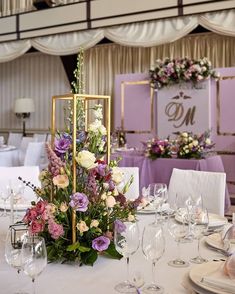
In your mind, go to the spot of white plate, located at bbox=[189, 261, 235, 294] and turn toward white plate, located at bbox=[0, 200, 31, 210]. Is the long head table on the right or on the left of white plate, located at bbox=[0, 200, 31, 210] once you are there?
right

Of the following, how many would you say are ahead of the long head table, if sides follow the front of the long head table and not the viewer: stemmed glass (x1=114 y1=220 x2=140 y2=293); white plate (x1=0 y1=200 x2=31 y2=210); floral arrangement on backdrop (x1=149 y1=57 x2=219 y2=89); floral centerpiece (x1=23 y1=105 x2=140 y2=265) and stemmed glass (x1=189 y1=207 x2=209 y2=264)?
4

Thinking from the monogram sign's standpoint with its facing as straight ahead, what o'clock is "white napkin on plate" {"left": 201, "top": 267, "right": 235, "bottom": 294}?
The white napkin on plate is roughly at 12 o'clock from the monogram sign.

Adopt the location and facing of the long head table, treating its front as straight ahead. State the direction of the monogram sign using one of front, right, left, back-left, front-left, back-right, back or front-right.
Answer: back

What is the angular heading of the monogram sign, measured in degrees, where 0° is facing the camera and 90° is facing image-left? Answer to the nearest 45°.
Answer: approximately 0°

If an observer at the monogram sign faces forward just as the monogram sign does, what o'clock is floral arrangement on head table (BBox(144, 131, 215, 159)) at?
The floral arrangement on head table is roughly at 12 o'clock from the monogram sign.

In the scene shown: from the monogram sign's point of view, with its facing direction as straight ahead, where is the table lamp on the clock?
The table lamp is roughly at 4 o'clock from the monogram sign.

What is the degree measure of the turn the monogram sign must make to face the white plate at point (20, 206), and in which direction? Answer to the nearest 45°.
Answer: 0° — it already faces it

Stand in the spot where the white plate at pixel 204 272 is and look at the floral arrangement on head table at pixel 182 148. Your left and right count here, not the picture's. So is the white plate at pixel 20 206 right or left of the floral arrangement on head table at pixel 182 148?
left

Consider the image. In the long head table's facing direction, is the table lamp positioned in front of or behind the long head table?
behind

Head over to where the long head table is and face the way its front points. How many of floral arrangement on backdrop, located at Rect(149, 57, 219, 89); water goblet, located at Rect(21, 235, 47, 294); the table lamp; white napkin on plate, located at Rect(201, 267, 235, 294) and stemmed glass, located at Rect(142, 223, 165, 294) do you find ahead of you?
3

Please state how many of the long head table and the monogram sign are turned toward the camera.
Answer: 2
